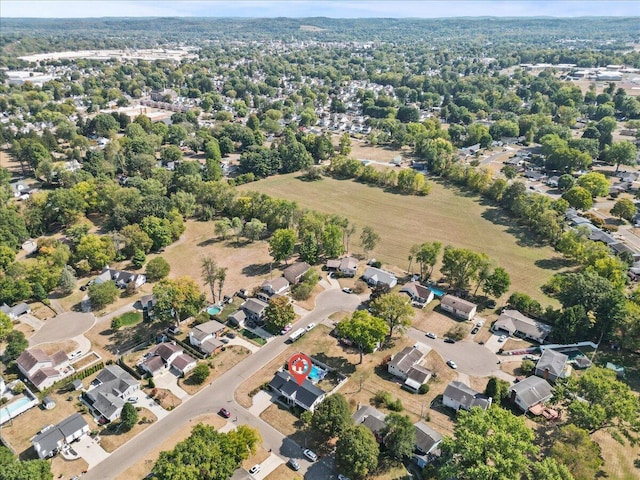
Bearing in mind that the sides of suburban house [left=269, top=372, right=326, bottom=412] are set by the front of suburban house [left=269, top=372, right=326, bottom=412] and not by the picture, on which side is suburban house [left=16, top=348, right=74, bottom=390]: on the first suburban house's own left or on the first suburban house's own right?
on the first suburban house's own right

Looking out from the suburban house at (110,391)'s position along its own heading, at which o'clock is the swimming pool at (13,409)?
The swimming pool is roughly at 5 o'clock from the suburban house.

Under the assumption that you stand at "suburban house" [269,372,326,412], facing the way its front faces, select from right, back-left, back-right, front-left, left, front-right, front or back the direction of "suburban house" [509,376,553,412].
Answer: back-left

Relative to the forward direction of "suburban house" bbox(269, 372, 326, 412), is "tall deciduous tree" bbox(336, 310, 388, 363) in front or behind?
behind

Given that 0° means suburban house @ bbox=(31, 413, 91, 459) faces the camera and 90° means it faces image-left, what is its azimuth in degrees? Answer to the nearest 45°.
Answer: approximately 315°

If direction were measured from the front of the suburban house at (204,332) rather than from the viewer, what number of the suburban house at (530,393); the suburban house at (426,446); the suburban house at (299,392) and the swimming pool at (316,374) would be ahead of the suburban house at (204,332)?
4

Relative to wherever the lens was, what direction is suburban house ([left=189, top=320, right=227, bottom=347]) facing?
facing the viewer and to the right of the viewer

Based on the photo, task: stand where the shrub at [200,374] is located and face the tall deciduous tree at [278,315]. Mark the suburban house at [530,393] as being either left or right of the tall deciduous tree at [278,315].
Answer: right

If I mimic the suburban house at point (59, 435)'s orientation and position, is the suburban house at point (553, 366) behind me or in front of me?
in front

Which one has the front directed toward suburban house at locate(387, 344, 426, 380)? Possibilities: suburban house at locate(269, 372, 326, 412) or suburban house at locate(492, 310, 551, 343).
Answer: suburban house at locate(492, 310, 551, 343)

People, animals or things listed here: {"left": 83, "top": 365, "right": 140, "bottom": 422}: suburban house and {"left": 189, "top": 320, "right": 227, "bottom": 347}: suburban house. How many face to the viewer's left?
0

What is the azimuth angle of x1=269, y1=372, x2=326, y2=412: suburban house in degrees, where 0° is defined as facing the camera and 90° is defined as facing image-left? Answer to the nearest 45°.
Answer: approximately 45°

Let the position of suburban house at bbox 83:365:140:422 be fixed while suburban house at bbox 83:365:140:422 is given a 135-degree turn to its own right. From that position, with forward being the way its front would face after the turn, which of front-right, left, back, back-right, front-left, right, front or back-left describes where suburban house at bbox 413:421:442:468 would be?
back-left

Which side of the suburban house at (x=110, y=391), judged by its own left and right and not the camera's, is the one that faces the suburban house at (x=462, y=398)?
front

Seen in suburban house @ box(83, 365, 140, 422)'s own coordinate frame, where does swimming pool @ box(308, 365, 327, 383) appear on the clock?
The swimming pool is roughly at 11 o'clock from the suburban house.
